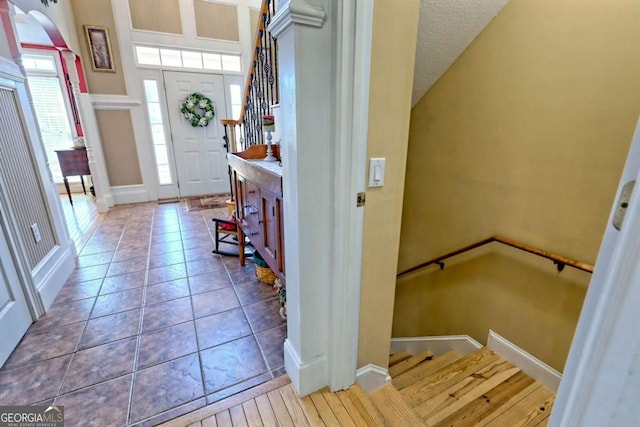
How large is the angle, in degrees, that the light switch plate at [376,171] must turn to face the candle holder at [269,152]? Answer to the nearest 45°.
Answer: approximately 135° to its right

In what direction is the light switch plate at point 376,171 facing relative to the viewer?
toward the camera

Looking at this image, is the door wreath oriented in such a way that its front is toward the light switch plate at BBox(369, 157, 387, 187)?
yes

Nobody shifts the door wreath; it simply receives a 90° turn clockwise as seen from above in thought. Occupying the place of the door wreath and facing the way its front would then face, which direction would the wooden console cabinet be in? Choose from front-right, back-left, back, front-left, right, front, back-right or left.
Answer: left

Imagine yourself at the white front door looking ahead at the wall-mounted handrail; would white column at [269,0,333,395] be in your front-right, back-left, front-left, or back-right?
front-right

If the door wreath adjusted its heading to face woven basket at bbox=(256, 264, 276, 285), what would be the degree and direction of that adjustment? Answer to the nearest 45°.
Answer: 0° — it already faces it

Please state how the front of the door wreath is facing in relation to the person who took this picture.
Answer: facing the viewer

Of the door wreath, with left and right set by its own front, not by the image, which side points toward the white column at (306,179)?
front

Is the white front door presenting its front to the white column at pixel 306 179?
yes

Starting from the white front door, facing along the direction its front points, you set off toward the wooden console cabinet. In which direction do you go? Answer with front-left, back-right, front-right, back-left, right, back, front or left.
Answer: front

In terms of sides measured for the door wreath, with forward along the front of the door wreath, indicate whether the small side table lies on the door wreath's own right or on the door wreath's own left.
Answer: on the door wreath's own right

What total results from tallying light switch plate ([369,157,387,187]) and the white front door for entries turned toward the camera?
2
